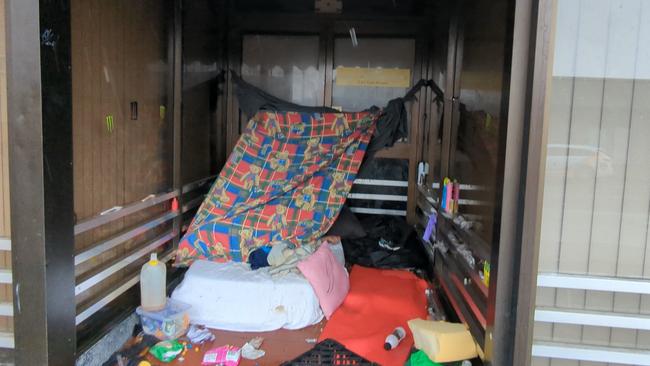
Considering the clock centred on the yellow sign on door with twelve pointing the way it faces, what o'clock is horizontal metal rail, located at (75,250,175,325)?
The horizontal metal rail is roughly at 1 o'clock from the yellow sign on door.

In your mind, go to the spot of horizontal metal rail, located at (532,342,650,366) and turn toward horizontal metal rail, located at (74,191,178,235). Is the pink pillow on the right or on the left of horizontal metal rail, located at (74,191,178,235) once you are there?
right

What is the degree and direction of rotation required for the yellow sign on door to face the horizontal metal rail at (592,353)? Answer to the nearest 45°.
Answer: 0° — it already faces it

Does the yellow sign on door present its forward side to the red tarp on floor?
yes

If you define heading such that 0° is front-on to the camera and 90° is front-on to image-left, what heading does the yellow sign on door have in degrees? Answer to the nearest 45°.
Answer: approximately 0°

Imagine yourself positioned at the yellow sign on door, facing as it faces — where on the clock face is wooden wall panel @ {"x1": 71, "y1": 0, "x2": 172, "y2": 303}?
The wooden wall panel is roughly at 1 o'clock from the yellow sign on door.

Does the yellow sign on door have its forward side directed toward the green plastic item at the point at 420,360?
yes
